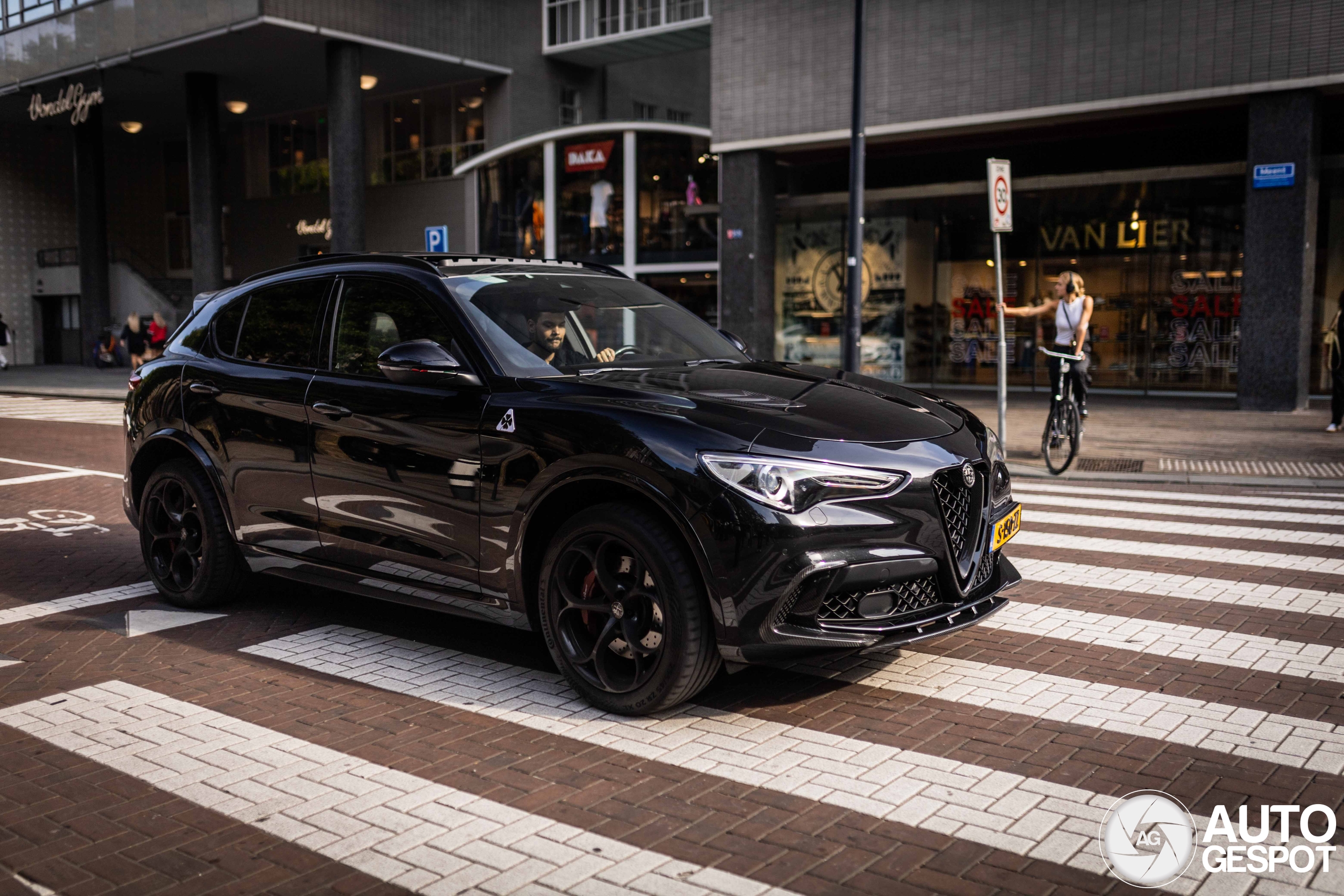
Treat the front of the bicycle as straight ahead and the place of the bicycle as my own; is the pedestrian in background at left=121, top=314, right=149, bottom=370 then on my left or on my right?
on my right

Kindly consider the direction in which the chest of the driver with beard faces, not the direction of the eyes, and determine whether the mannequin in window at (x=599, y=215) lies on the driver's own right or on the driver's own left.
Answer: on the driver's own left

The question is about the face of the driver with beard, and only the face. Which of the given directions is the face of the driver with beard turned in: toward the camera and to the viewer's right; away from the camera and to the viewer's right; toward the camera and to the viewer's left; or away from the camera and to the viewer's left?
toward the camera and to the viewer's right

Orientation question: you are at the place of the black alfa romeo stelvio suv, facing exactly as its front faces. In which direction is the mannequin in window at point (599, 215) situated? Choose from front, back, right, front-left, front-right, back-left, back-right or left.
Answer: back-left

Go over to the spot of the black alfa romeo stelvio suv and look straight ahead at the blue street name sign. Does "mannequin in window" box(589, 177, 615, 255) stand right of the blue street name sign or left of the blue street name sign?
left

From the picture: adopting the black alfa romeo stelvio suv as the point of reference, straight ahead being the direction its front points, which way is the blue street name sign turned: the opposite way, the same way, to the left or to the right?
to the right

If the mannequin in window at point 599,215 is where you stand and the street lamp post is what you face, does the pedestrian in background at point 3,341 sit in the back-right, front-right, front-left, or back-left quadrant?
back-right

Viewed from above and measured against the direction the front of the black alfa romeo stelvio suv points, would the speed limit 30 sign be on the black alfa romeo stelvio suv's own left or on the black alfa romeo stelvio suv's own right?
on the black alfa romeo stelvio suv's own left
